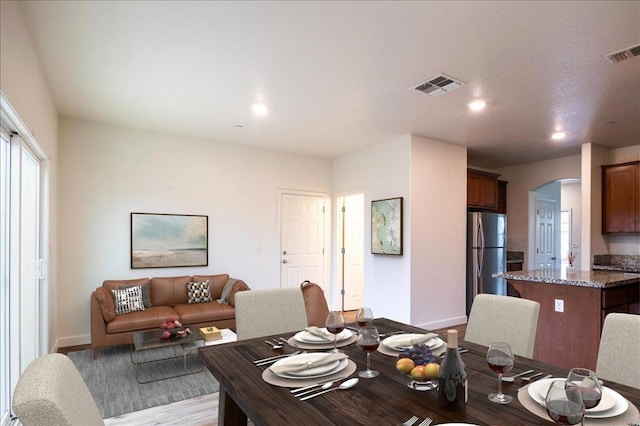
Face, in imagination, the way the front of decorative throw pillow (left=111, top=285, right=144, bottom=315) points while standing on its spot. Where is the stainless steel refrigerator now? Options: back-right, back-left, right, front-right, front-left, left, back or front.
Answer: left

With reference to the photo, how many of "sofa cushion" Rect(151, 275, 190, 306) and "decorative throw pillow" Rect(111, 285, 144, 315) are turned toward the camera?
2

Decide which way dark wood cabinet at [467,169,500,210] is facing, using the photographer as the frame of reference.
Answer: facing the viewer and to the right of the viewer

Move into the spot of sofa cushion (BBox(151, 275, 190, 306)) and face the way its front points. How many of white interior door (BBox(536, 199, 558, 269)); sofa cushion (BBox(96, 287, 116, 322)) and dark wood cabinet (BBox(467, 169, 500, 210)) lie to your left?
2

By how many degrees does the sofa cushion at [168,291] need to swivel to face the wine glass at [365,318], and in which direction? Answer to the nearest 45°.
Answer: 0° — it already faces it

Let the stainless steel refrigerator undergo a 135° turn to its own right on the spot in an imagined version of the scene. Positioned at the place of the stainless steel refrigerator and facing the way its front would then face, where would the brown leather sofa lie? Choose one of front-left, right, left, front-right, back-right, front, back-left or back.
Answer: front-left

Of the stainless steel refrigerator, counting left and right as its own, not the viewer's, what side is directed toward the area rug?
right

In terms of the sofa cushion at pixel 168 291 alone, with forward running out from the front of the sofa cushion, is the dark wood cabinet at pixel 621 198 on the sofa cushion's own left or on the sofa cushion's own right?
on the sofa cushion's own left

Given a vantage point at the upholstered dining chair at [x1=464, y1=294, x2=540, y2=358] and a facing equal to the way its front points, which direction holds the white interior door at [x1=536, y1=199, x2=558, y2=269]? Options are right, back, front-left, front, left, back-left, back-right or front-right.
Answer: back-right

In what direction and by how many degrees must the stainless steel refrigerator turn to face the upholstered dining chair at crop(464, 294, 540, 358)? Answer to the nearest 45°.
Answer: approximately 45° to its right

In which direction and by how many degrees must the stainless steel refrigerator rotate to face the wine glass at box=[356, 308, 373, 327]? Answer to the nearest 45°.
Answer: approximately 45° to its right
